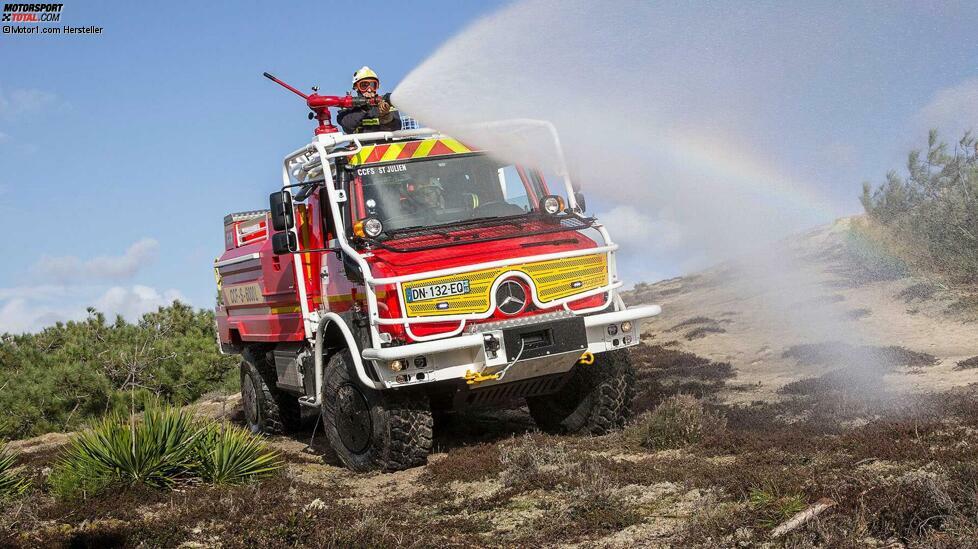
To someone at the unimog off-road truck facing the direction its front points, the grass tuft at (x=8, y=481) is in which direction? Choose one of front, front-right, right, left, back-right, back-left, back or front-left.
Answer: back-right

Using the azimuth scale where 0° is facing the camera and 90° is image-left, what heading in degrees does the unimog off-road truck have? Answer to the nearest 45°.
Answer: approximately 315°

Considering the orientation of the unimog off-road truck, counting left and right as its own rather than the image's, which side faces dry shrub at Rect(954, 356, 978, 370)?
left

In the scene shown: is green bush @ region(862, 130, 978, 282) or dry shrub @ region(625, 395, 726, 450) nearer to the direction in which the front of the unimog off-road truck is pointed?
the dry shrub

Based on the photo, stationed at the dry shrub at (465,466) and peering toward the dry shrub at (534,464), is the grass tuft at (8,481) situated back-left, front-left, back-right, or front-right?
back-right
